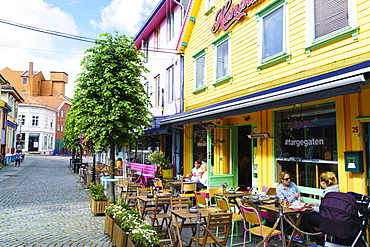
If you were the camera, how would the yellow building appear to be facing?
facing the viewer and to the left of the viewer

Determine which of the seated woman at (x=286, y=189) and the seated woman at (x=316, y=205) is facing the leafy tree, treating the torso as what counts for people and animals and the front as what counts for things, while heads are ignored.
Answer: the seated woman at (x=316, y=205)

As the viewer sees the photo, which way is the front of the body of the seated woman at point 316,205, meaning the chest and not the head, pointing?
to the viewer's left

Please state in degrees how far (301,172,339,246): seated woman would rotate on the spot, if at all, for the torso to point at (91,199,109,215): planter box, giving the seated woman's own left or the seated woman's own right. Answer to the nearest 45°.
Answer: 0° — they already face it

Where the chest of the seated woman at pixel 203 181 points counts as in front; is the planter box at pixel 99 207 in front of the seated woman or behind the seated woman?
in front

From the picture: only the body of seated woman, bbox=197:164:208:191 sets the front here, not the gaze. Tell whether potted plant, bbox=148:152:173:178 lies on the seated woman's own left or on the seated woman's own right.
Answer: on the seated woman's own right

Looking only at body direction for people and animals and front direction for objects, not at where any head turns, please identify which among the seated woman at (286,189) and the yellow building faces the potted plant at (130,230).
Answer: the yellow building

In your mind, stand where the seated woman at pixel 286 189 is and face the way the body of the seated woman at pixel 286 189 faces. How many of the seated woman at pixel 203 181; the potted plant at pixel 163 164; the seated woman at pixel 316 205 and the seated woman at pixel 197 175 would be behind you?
3

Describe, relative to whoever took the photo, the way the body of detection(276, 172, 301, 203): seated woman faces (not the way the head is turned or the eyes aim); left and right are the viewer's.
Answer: facing the viewer and to the right of the viewer

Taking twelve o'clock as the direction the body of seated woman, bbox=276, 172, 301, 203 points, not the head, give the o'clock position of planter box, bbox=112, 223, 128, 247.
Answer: The planter box is roughly at 3 o'clock from the seated woman.
